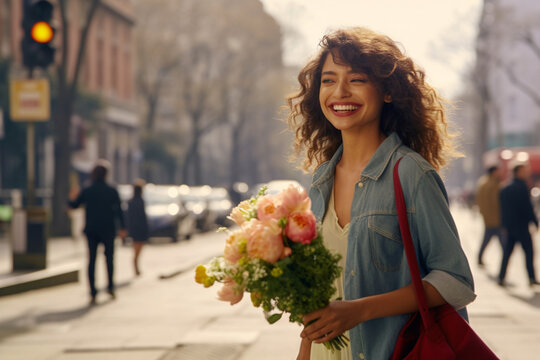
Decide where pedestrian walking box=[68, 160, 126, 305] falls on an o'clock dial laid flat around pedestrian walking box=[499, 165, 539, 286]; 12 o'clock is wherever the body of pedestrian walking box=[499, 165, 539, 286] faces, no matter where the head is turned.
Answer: pedestrian walking box=[68, 160, 126, 305] is roughly at 5 o'clock from pedestrian walking box=[499, 165, 539, 286].

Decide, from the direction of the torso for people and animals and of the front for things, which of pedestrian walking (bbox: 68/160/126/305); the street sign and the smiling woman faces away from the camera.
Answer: the pedestrian walking

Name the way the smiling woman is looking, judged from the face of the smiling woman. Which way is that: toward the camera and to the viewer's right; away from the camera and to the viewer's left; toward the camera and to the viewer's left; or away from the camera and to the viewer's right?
toward the camera and to the viewer's left

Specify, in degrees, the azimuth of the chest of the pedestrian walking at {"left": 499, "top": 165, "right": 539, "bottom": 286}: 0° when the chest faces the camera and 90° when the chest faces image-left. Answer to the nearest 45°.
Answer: approximately 270°

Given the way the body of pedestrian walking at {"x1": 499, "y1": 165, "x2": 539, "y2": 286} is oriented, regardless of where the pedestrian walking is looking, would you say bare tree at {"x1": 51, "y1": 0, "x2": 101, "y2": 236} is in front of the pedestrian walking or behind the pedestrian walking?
behind

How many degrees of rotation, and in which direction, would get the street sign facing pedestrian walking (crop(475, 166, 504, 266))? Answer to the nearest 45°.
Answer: approximately 90° to its left

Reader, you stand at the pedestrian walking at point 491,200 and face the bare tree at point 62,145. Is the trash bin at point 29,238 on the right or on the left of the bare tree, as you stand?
left

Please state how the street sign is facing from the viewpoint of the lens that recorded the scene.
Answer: facing the viewer

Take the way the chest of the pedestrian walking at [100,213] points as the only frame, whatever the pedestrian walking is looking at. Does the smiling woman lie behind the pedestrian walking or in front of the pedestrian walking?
behind

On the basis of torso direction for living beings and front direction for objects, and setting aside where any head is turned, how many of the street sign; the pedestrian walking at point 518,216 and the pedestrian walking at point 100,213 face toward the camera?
1
